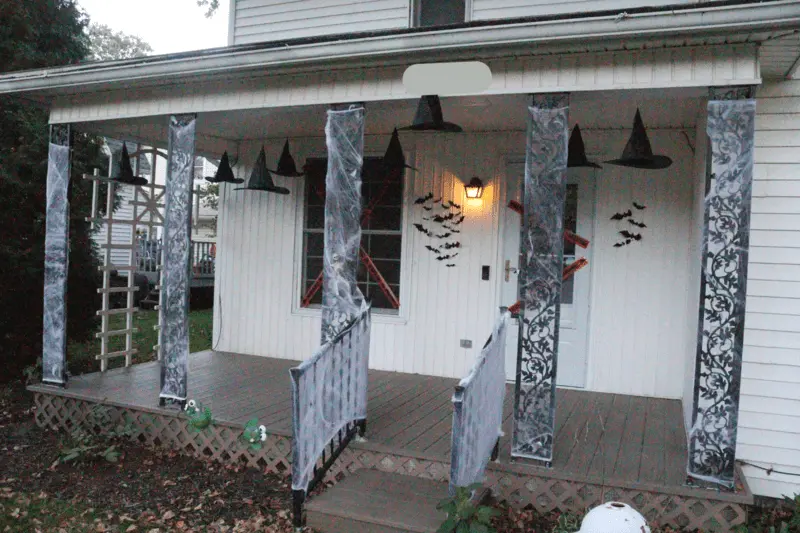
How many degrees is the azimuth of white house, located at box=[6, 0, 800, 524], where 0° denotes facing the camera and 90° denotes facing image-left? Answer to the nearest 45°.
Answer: approximately 45°

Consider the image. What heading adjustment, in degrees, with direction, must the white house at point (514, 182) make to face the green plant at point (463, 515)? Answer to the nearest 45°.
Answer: approximately 45° to its left

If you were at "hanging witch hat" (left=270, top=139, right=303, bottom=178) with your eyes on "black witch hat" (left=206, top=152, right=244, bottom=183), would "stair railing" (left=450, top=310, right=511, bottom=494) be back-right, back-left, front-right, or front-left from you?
back-left
